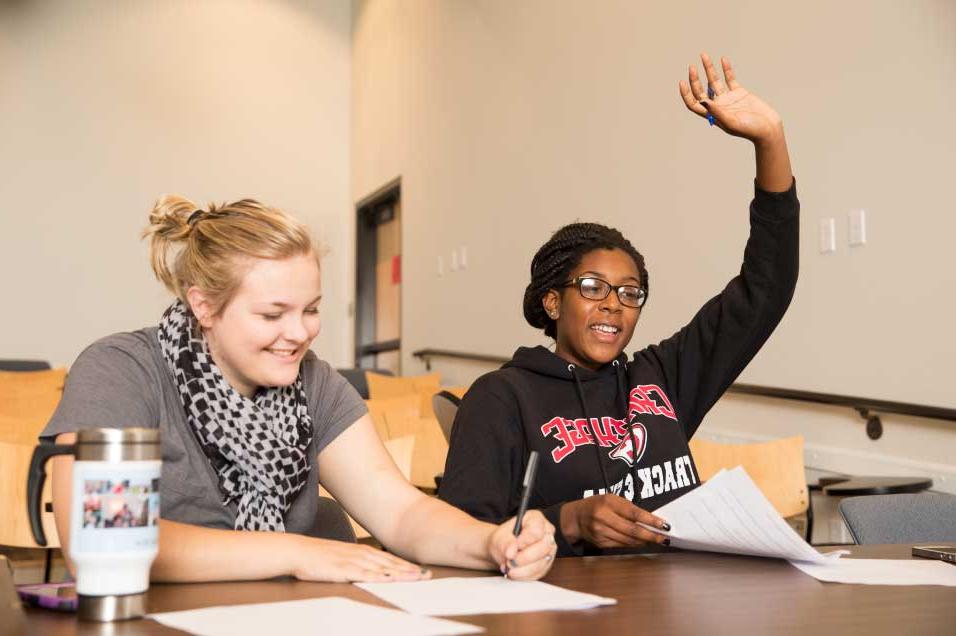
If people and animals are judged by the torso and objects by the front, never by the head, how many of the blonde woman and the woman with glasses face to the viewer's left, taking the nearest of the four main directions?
0

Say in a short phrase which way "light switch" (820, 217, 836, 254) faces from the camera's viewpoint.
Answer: facing the viewer and to the left of the viewer

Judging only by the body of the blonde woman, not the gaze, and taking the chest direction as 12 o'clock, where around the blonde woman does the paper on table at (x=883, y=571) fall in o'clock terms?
The paper on table is roughly at 11 o'clock from the blonde woman.

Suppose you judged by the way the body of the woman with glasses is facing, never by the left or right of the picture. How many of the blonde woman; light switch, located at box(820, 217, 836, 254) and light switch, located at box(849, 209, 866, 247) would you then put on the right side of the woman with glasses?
1

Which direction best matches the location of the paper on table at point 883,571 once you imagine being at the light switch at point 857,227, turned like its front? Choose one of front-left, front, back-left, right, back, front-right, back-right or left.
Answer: front-left

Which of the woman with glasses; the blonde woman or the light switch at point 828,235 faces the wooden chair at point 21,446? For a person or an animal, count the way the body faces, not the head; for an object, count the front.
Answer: the light switch

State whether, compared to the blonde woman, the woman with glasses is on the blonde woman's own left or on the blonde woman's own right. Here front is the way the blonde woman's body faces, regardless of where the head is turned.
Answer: on the blonde woman's own left

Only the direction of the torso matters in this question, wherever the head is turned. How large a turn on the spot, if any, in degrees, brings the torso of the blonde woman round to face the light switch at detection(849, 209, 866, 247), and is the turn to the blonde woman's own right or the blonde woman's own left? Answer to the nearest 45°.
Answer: approximately 90° to the blonde woman's own left

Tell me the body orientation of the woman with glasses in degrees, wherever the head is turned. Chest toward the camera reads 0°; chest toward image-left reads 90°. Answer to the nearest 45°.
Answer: approximately 315°

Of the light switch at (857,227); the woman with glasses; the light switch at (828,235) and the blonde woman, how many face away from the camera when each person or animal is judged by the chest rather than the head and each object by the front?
0

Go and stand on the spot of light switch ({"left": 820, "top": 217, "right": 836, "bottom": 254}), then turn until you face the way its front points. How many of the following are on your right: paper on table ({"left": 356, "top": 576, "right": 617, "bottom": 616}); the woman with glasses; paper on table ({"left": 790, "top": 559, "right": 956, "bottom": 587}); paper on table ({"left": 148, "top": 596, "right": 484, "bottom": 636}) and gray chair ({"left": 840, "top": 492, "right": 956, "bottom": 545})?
0

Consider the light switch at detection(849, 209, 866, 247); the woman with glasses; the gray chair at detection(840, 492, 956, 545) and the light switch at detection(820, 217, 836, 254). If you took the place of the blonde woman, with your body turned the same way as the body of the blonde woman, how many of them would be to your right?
0

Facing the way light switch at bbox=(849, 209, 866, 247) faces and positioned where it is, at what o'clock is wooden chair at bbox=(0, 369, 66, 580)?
The wooden chair is roughly at 12 o'clock from the light switch.

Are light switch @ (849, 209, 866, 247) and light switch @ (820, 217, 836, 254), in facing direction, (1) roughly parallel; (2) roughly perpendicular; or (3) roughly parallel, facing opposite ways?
roughly parallel

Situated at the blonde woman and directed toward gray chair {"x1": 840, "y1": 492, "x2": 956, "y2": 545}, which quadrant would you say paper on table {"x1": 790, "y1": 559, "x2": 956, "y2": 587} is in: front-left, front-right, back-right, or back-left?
front-right
